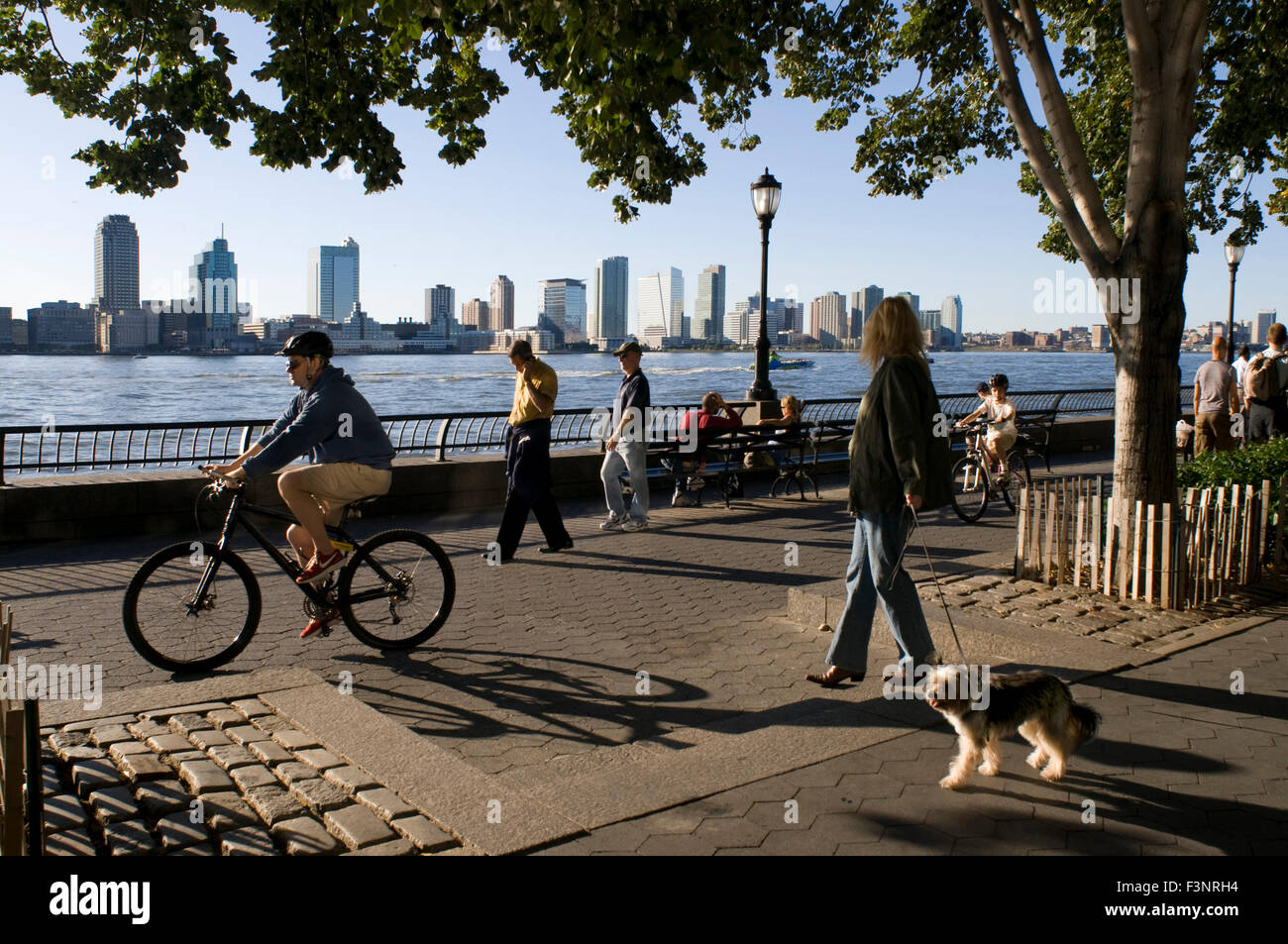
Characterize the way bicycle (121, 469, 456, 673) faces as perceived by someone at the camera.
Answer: facing to the left of the viewer

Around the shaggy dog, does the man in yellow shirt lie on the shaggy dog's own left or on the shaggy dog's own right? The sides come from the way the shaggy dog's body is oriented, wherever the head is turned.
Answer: on the shaggy dog's own right

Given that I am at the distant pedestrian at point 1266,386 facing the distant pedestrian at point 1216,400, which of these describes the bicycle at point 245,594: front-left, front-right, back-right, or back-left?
front-left

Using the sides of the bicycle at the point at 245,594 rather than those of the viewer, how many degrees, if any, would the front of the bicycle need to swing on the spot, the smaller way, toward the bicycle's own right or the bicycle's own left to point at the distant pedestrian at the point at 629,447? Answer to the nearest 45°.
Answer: approximately 135° to the bicycle's own right

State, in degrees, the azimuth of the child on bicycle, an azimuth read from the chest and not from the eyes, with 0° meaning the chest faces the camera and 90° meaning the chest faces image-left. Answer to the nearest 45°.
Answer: approximately 45°

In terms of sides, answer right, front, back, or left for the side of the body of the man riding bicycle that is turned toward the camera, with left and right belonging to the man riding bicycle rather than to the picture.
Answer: left

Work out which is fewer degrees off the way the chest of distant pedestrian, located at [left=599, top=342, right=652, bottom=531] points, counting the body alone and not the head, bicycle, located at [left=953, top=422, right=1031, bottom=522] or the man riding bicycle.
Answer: the man riding bicycle

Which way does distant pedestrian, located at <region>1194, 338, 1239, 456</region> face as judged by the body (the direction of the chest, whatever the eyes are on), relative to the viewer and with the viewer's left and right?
facing away from the viewer

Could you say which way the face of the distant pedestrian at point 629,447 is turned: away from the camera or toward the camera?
toward the camera

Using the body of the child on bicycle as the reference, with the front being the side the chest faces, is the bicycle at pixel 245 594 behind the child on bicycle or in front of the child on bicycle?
in front

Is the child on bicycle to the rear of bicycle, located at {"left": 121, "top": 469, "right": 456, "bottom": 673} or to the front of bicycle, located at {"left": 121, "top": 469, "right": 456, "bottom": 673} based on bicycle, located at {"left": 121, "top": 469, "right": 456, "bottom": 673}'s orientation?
to the rear

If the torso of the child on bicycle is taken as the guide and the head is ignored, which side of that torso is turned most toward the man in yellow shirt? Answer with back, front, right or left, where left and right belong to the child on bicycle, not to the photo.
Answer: front
